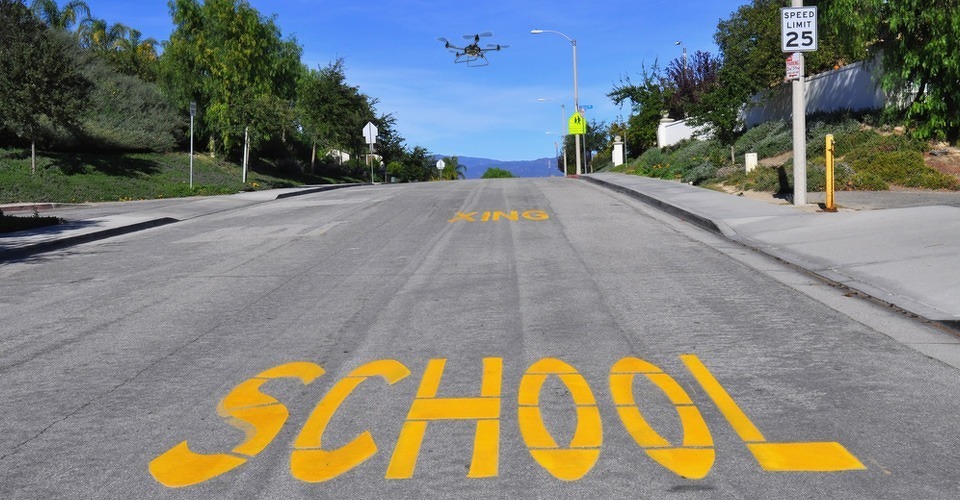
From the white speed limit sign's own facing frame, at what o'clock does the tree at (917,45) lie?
The tree is roughly at 7 o'clock from the white speed limit sign.

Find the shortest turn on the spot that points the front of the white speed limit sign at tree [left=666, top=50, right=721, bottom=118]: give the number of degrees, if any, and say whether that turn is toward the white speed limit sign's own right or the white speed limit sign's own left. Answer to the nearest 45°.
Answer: approximately 180°

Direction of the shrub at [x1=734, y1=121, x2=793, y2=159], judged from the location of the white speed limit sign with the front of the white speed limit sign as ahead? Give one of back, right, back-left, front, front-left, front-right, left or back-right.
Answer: back

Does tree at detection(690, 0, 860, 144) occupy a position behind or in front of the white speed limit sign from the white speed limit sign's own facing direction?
behind

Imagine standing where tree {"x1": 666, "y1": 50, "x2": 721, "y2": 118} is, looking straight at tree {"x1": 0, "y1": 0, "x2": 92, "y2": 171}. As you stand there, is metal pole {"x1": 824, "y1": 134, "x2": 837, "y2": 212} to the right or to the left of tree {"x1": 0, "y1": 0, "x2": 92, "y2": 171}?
left

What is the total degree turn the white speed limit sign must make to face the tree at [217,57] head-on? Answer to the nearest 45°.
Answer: approximately 135° to its right

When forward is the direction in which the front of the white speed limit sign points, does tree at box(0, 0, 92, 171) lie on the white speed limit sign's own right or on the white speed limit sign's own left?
on the white speed limit sign's own right

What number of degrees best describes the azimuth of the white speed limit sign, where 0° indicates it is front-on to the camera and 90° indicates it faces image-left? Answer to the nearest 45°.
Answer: approximately 0°
